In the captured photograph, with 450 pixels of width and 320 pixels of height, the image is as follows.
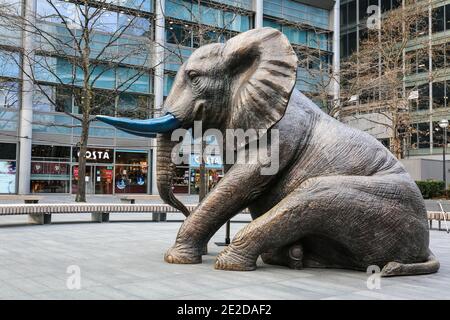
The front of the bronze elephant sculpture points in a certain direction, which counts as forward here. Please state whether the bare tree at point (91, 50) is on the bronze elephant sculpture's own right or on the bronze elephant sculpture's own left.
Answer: on the bronze elephant sculpture's own right

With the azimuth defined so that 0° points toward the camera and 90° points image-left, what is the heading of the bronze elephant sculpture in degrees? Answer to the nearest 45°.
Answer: approximately 90°

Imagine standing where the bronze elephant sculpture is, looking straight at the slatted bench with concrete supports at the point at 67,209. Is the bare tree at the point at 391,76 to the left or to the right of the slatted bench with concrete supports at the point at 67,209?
right

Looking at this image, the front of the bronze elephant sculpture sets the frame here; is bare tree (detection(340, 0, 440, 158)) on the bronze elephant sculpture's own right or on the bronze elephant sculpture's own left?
on the bronze elephant sculpture's own right

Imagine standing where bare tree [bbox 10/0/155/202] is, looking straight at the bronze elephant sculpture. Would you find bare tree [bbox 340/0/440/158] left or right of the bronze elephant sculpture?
left

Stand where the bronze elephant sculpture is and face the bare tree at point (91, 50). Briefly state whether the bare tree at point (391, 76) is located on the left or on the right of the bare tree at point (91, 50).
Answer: right

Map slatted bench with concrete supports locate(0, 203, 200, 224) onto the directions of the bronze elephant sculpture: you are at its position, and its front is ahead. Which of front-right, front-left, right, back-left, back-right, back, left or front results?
front-right
